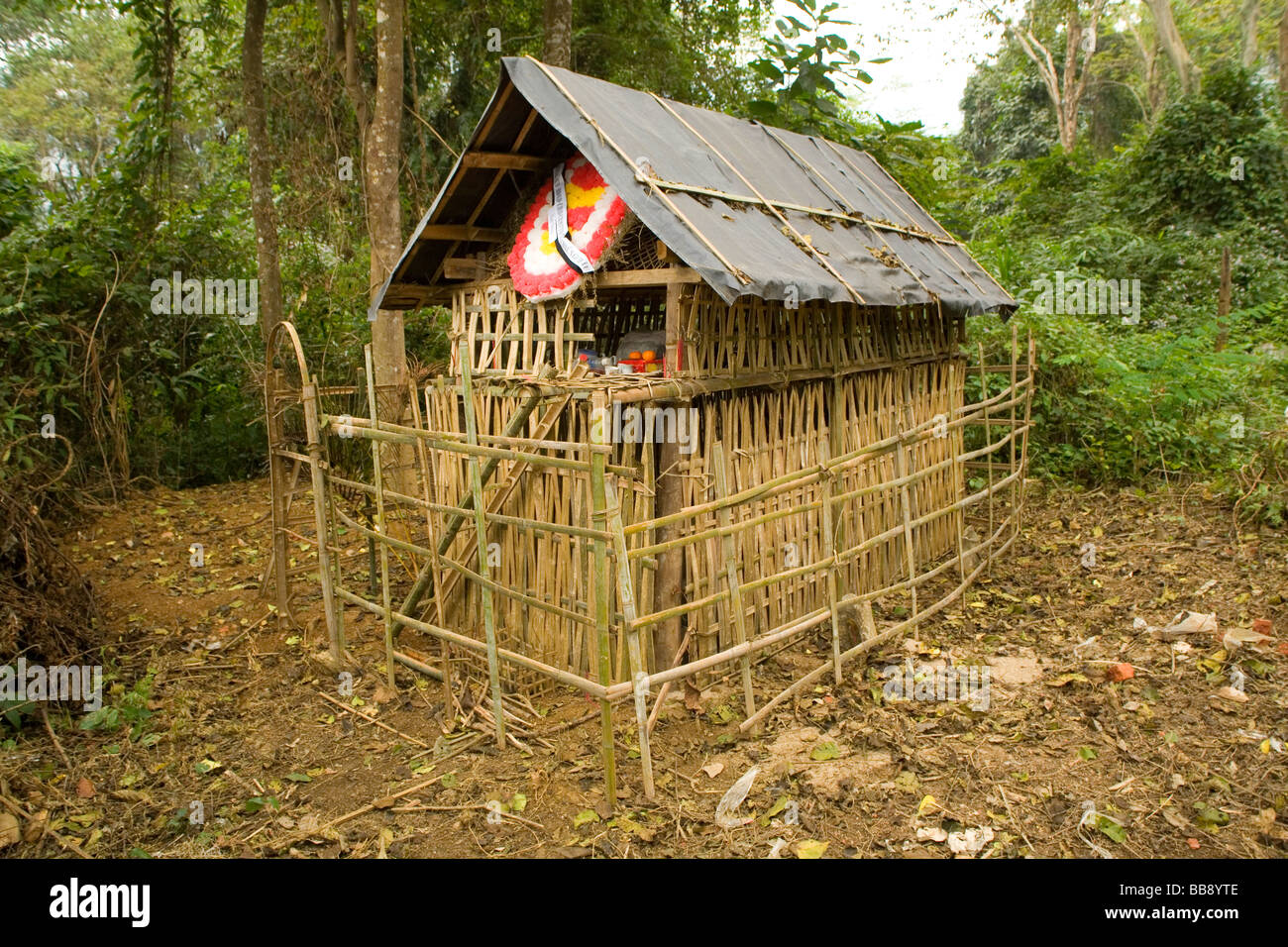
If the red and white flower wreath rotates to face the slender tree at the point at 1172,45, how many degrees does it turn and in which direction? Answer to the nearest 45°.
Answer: approximately 180°

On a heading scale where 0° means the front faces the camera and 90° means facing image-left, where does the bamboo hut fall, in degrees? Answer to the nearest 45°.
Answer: approximately 45°

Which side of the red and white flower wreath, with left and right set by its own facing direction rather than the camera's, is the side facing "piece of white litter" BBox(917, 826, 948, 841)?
left

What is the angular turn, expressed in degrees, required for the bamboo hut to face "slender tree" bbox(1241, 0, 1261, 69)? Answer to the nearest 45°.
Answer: approximately 180°

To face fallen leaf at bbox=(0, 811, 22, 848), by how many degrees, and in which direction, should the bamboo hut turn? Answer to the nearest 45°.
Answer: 0° — it already faces it

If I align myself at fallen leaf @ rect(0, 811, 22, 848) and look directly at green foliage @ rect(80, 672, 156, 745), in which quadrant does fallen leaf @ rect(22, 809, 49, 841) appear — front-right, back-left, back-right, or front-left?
front-right

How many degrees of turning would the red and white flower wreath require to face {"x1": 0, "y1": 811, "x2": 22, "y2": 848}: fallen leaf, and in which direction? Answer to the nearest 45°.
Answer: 0° — it already faces it

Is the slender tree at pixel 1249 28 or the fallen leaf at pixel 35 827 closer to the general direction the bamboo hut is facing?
the fallen leaf

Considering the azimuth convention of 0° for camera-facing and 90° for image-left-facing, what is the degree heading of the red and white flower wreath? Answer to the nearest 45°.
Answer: approximately 45°

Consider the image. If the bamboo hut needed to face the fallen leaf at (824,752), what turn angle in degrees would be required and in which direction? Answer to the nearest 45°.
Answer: approximately 90° to its left

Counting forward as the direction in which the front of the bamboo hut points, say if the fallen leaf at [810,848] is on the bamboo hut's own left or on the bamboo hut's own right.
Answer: on the bamboo hut's own left
